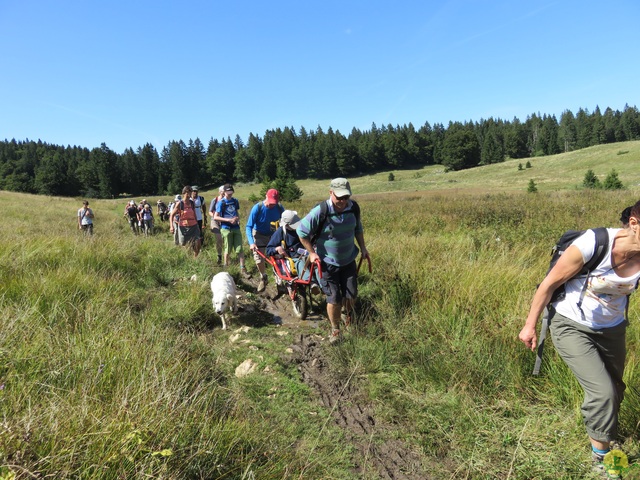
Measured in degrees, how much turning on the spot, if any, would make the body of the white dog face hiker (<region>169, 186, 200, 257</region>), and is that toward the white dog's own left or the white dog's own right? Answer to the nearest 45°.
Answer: approximately 180°

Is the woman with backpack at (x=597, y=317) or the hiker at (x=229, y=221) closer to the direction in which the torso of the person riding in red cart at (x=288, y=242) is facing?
the woman with backpack

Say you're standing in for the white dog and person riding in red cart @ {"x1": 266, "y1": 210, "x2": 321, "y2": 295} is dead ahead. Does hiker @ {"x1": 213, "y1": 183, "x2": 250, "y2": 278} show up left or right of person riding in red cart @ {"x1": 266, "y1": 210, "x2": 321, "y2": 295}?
left

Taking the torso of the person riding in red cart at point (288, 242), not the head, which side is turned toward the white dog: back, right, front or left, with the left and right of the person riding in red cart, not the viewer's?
right

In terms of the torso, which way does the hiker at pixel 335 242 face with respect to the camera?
toward the camera

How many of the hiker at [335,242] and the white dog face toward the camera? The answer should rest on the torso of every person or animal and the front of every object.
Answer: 2

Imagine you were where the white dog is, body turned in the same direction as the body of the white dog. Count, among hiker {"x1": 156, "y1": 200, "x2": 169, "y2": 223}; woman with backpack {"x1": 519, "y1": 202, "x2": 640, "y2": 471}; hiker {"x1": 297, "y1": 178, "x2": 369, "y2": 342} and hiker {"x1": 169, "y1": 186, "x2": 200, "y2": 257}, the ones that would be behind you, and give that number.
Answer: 2

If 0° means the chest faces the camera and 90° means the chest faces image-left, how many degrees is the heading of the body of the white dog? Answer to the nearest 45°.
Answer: approximately 0°

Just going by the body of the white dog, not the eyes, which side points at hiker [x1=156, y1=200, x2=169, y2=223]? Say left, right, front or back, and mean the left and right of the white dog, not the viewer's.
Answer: back
